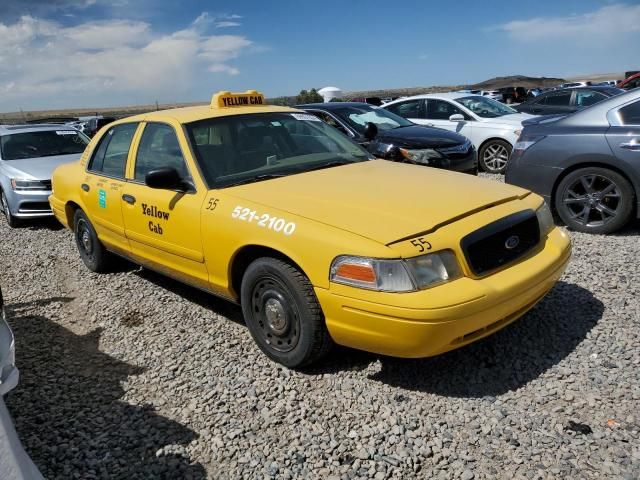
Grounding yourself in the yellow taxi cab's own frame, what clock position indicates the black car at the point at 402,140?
The black car is roughly at 8 o'clock from the yellow taxi cab.

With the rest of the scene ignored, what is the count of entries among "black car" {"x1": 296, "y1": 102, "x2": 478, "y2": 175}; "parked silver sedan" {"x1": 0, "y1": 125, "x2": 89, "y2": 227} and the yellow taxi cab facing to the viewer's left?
0

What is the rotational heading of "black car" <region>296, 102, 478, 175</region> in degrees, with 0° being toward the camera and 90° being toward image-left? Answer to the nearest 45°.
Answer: approximately 315°

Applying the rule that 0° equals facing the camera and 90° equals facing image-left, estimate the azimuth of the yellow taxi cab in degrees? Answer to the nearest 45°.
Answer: approximately 315°

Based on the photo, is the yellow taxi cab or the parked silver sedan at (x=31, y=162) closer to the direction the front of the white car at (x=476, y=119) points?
the yellow taxi cab

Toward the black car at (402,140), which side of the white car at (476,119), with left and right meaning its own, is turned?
right

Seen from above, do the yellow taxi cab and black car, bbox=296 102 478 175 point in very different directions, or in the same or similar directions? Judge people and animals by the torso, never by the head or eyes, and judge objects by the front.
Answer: same or similar directions

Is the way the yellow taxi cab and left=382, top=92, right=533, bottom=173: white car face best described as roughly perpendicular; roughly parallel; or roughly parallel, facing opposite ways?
roughly parallel

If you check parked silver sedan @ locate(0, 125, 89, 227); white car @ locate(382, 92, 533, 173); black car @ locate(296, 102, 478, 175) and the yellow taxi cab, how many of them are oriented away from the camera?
0

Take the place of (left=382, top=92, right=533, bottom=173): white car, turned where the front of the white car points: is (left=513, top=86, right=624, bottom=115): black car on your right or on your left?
on your left

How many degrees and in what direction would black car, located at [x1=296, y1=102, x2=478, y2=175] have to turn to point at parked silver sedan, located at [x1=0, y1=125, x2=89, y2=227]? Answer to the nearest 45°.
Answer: approximately 135° to its right

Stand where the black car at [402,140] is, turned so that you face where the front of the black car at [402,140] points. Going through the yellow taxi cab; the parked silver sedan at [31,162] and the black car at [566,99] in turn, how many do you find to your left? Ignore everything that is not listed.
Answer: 1

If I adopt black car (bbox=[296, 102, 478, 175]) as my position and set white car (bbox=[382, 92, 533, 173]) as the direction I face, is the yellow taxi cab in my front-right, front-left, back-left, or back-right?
back-right

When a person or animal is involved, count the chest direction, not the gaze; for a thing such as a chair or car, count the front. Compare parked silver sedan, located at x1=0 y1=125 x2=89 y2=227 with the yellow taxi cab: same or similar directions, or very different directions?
same or similar directions

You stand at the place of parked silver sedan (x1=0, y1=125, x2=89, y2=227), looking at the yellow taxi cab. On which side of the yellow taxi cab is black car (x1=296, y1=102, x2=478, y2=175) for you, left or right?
left

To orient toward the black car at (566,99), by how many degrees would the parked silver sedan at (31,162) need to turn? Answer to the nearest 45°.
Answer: approximately 45° to its left

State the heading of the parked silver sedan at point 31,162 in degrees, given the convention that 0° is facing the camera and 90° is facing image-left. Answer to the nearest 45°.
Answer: approximately 315°
